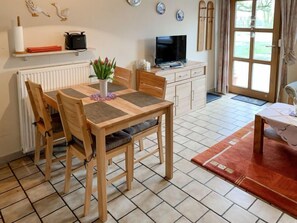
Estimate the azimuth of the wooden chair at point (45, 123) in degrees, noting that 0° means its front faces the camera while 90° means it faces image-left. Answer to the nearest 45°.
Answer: approximately 225°

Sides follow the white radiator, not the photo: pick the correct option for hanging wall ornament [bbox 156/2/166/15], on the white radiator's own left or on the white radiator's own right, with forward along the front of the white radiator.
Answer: on the white radiator's own left

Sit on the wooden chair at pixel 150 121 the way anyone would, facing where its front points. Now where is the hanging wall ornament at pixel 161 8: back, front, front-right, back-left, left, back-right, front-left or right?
back-right

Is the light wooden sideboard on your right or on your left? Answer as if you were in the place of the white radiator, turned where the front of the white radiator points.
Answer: on your left

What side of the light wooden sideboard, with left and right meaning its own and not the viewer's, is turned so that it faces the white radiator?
right

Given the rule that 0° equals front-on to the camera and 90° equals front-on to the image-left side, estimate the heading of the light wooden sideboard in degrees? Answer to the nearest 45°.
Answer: approximately 315°
